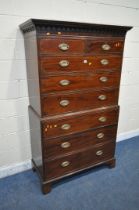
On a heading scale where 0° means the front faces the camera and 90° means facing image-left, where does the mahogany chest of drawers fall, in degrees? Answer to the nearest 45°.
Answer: approximately 315°
